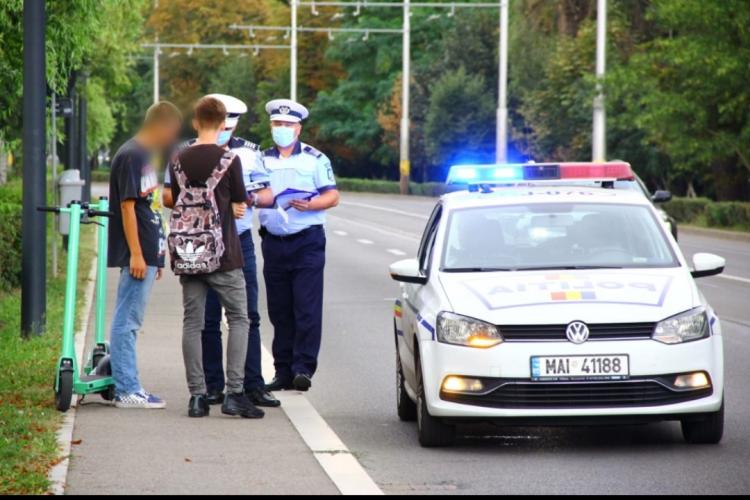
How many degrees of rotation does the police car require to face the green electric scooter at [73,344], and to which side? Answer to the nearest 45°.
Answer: approximately 90° to its right

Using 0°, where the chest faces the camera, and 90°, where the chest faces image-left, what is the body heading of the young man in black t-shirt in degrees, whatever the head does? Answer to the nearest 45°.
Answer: approximately 270°

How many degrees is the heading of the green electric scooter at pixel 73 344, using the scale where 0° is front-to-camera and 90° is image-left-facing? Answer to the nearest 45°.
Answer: approximately 45°

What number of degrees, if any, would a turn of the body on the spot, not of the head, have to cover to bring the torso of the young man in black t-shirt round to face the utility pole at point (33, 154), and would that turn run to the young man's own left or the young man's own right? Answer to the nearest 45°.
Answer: approximately 90° to the young man's own left

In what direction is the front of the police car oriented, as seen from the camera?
facing the viewer

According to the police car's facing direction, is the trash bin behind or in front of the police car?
behind

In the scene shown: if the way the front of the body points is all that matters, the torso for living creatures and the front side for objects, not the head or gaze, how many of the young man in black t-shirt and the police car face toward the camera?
1

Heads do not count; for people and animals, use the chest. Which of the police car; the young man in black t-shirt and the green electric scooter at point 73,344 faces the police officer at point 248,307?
the young man in black t-shirt

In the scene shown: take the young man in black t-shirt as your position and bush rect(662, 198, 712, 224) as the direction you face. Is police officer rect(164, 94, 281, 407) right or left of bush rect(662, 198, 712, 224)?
right

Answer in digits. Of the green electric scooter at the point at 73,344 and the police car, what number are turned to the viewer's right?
0

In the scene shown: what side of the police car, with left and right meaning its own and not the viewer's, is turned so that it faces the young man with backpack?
right

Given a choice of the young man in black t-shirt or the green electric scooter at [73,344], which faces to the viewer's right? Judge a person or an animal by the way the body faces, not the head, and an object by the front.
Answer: the young man in black t-shirt

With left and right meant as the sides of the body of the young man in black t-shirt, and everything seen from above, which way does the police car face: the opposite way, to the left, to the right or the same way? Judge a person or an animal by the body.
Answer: to the right

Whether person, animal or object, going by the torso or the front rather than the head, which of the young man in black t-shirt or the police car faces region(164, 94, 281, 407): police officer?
the young man in black t-shirt
